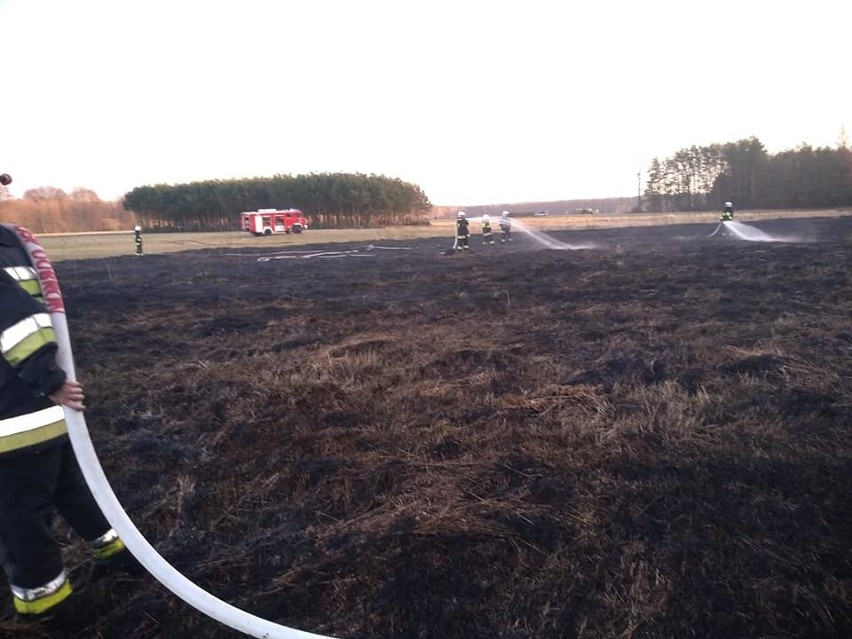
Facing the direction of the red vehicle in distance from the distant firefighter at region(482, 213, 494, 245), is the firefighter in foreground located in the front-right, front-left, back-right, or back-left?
back-left

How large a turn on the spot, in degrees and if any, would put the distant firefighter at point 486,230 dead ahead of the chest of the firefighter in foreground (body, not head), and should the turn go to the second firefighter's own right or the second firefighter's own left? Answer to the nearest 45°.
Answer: approximately 45° to the second firefighter's own left

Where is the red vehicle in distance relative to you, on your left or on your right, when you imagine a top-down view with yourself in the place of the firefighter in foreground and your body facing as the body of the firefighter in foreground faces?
on your left

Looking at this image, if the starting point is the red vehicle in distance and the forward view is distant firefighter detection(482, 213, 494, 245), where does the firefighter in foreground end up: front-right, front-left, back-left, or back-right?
front-right

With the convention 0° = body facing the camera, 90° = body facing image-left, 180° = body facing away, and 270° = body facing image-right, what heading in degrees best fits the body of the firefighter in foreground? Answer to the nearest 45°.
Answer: approximately 270°

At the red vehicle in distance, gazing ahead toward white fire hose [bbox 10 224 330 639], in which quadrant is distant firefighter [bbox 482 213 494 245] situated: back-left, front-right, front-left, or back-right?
front-left
